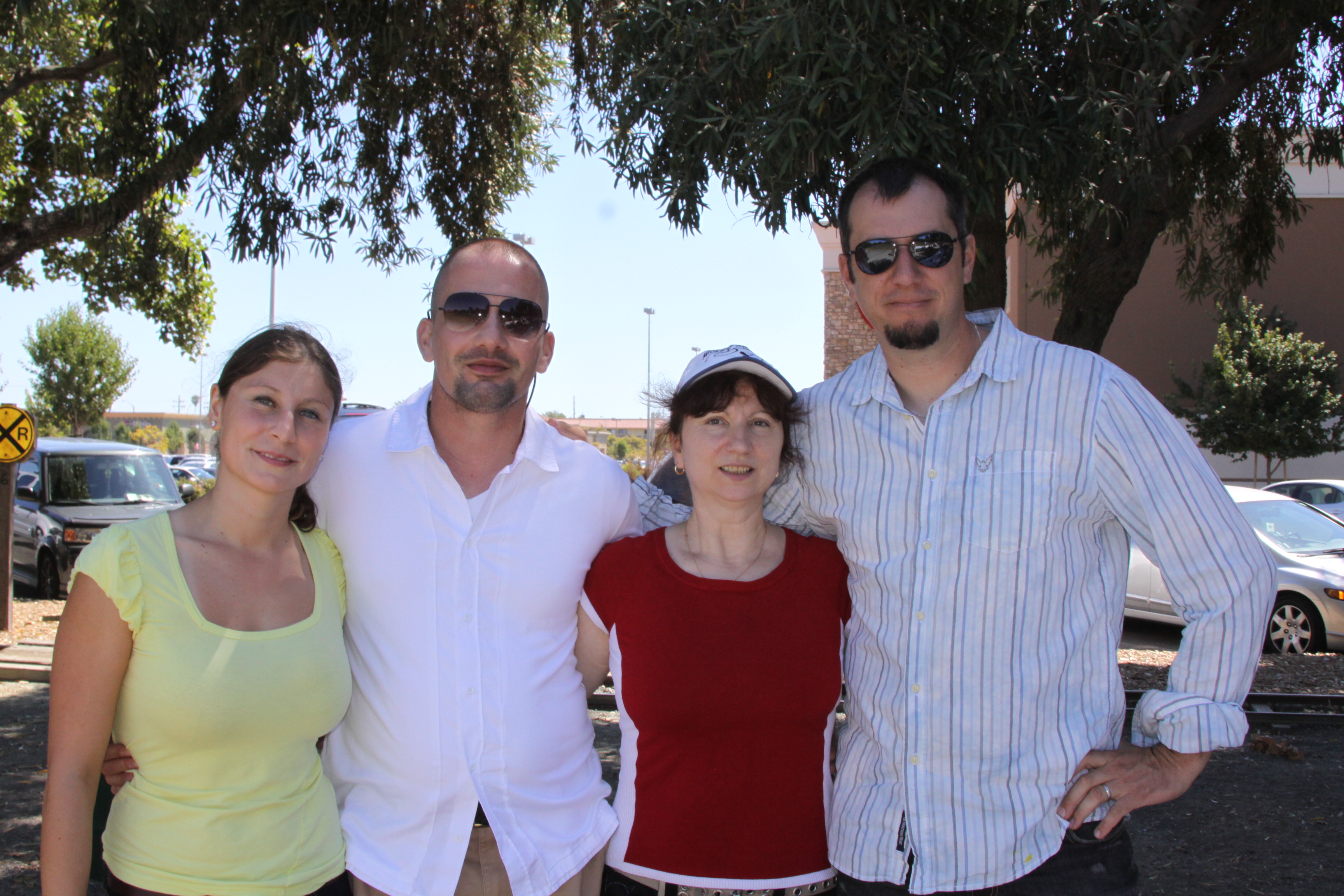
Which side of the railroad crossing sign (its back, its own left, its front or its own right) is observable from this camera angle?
front

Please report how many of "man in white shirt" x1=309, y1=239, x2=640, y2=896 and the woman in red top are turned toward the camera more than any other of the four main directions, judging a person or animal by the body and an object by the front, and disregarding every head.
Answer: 2

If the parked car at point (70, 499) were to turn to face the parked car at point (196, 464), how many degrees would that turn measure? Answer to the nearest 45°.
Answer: approximately 135° to its left

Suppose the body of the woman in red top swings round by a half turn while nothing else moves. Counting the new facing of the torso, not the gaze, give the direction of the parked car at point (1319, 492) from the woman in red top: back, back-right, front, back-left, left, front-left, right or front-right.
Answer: front-right

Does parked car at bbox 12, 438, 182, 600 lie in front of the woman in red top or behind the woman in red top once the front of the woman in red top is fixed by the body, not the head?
behind

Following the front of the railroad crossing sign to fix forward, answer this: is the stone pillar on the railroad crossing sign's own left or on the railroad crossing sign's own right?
on the railroad crossing sign's own left

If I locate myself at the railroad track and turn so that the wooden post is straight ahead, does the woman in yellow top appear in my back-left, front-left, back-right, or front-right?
front-left

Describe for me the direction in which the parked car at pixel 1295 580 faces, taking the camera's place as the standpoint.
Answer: facing the viewer and to the right of the viewer

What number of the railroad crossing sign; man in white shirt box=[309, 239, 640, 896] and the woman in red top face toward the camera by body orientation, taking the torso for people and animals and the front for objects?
3

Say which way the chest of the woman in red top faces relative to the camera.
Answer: toward the camera

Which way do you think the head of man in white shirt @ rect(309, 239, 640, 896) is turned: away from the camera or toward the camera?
toward the camera

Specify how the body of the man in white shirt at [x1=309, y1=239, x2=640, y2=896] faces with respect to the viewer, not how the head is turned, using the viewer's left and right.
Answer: facing the viewer
